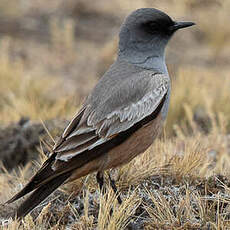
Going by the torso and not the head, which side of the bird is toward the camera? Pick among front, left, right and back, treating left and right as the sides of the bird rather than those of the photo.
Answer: right
